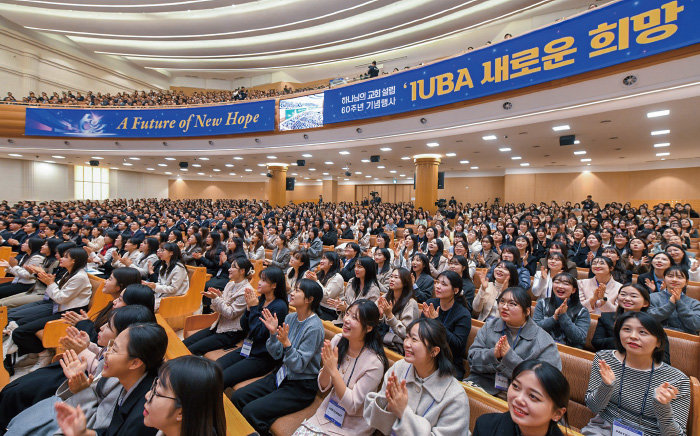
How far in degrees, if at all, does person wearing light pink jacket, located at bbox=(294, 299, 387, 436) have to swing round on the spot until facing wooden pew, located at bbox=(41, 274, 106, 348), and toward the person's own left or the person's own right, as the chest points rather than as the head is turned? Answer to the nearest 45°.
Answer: approximately 90° to the person's own right

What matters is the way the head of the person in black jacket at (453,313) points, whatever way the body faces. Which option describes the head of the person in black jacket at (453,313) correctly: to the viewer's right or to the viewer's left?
to the viewer's left

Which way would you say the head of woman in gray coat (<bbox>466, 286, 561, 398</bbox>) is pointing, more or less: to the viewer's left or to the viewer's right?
to the viewer's left

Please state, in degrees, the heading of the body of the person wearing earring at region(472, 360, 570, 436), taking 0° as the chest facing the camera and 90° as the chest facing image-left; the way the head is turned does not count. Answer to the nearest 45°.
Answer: approximately 45°

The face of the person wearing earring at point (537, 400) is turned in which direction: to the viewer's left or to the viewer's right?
to the viewer's left

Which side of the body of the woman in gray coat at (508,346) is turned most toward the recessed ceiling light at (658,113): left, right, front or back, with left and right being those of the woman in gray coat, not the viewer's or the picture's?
back

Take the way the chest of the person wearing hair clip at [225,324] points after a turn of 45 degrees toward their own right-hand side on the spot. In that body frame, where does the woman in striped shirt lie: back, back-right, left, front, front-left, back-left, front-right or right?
back

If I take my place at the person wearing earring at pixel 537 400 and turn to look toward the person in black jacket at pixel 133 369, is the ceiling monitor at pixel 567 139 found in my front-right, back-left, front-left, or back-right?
back-right

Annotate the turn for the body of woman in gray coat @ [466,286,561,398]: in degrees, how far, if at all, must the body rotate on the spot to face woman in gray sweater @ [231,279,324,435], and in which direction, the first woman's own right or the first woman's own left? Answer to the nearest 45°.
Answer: approximately 45° to the first woman's own right
